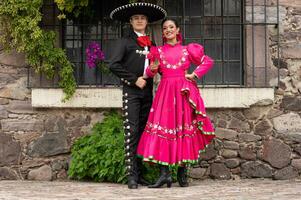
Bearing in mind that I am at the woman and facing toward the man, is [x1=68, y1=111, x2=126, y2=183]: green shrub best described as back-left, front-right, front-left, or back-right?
front-right

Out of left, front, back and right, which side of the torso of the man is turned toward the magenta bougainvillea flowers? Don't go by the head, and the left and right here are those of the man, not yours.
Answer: back

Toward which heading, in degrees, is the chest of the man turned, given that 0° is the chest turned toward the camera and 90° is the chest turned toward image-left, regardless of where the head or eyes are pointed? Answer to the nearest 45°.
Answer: approximately 315°
